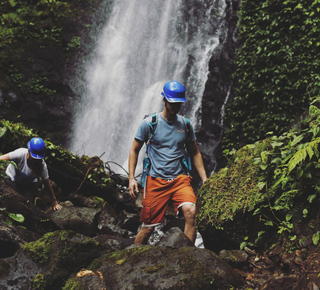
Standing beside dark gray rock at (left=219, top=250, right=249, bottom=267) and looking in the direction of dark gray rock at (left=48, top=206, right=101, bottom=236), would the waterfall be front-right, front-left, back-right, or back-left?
front-right

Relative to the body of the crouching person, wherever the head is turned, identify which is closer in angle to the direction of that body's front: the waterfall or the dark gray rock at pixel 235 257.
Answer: the dark gray rock

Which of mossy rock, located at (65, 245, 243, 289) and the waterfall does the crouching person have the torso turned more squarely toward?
the mossy rock

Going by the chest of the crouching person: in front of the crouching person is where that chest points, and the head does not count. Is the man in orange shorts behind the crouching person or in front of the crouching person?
in front

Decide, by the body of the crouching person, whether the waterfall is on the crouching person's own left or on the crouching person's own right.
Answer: on the crouching person's own left

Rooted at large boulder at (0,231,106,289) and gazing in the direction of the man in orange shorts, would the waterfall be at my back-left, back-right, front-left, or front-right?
front-left

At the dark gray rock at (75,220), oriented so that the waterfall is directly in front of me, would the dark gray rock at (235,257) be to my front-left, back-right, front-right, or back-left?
back-right

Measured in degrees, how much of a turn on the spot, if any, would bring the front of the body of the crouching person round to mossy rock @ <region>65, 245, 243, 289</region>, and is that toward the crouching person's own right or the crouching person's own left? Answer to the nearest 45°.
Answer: approximately 45° to the crouching person's own right

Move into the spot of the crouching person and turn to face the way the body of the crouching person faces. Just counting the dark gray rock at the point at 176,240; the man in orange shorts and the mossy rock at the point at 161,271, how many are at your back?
0

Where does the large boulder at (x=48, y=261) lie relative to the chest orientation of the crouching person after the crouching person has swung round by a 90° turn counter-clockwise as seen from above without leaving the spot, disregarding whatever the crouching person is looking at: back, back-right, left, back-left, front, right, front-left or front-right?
back-right
